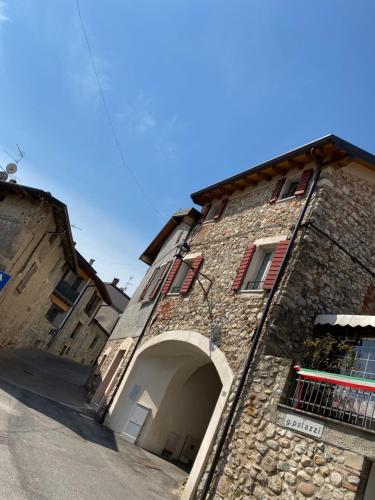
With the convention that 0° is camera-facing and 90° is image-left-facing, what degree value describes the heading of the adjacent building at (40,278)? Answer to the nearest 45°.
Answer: approximately 315°

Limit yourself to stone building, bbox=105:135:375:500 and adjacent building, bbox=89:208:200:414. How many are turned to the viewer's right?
0

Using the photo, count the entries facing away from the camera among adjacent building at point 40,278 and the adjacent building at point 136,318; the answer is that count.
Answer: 0

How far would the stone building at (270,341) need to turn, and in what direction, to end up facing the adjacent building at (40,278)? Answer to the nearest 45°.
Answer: approximately 90° to its right

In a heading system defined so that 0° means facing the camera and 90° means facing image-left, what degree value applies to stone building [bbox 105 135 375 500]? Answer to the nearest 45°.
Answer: approximately 45°

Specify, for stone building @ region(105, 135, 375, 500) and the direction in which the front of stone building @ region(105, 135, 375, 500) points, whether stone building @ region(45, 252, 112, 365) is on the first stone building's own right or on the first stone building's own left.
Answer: on the first stone building's own right

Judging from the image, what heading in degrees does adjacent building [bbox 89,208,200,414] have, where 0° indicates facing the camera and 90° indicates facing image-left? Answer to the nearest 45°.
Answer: approximately 45°

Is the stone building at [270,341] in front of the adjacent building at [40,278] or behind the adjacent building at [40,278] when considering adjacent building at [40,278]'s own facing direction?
in front

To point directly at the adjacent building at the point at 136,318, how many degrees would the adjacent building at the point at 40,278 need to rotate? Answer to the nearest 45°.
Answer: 0° — it already faces it
